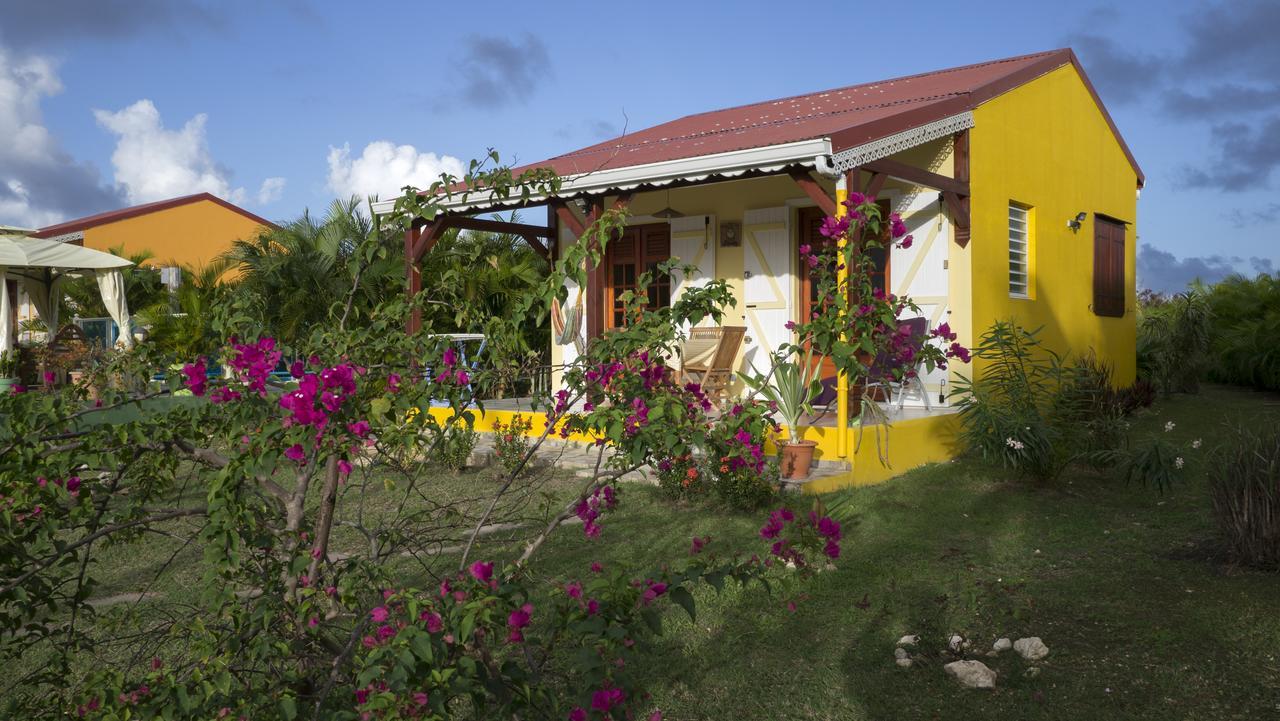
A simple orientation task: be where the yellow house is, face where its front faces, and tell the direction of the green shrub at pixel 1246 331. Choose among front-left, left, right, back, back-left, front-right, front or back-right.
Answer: back

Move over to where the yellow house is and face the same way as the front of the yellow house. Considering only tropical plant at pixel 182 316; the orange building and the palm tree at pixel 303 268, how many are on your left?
0

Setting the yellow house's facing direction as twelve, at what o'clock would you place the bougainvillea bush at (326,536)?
The bougainvillea bush is roughly at 11 o'clock from the yellow house.

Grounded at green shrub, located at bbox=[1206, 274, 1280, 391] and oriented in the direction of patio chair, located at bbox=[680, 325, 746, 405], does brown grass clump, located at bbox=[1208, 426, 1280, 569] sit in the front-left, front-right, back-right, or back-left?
front-left

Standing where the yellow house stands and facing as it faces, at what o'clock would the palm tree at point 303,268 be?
The palm tree is roughly at 2 o'clock from the yellow house.

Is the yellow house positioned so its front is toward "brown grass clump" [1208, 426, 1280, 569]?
no

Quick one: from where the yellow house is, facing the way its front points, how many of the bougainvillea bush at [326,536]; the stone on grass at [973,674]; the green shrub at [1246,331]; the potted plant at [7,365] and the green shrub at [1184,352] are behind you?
2

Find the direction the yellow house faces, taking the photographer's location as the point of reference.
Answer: facing the viewer and to the left of the viewer

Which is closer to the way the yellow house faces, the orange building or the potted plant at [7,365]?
the potted plant

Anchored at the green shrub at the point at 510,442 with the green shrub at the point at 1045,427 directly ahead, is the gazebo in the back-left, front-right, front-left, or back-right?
back-left

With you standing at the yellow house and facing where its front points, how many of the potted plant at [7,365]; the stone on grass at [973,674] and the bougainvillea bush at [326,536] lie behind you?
0

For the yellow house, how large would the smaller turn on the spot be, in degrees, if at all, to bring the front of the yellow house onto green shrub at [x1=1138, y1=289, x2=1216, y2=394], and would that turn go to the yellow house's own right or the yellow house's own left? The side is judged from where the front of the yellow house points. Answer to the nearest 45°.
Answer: approximately 180°

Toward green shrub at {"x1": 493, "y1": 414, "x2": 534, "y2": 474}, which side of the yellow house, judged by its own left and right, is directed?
front

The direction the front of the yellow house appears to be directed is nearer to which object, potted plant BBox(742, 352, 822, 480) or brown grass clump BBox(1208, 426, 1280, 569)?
the potted plant

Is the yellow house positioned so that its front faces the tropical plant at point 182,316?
no

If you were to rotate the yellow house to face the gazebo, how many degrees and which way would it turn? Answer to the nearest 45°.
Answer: approximately 45° to its right

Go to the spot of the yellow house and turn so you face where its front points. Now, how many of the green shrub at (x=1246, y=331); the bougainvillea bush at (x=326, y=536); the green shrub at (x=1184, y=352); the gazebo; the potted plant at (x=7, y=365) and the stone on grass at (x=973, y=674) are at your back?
2
